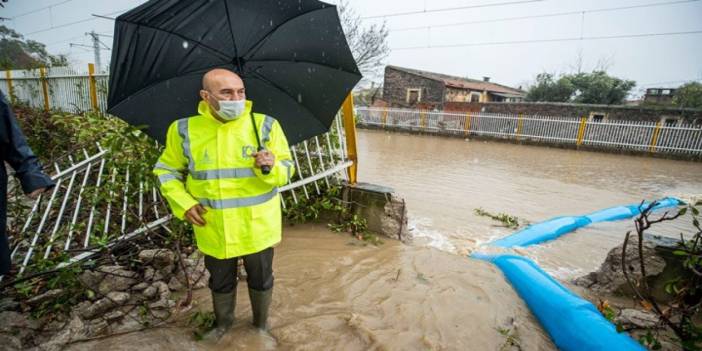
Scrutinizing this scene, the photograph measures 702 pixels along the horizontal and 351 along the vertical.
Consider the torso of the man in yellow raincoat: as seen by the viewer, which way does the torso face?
toward the camera

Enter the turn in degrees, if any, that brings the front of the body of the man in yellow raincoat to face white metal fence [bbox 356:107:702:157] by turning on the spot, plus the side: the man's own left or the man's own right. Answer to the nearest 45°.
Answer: approximately 135° to the man's own left

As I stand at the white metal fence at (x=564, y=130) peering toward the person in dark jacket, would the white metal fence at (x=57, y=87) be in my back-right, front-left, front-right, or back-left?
front-right

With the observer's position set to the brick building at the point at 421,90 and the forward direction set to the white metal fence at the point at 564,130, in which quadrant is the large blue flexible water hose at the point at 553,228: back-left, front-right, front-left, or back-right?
front-right

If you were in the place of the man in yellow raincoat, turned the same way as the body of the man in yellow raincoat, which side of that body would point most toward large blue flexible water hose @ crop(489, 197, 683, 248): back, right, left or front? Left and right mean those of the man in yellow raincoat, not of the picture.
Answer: left

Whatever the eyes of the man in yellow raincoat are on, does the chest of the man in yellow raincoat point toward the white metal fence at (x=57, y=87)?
no

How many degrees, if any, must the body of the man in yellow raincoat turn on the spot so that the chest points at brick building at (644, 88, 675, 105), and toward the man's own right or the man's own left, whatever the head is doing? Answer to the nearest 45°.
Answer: approximately 135° to the man's own left

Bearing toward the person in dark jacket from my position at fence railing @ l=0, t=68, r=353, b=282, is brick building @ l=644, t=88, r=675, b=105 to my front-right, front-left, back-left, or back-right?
back-left

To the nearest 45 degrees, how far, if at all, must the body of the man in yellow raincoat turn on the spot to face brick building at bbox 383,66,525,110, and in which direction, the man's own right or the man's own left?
approximately 135° to the man's own left

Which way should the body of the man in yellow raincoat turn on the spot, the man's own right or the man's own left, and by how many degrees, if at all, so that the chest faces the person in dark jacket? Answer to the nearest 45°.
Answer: approximately 90° to the man's own right
